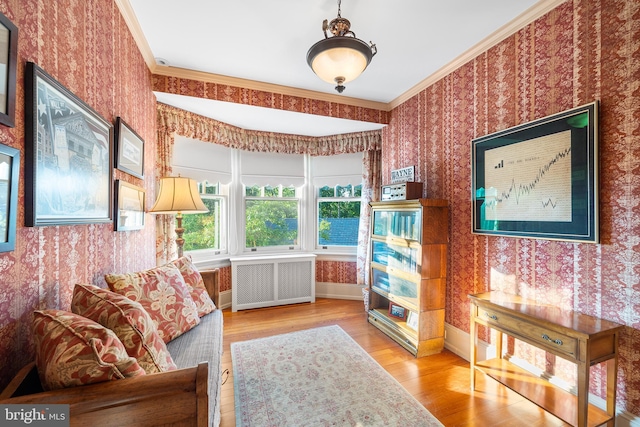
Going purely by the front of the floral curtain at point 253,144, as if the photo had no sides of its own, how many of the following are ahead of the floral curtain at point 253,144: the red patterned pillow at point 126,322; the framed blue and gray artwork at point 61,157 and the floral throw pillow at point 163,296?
3

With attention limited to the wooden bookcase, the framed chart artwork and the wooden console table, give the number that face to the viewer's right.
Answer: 0

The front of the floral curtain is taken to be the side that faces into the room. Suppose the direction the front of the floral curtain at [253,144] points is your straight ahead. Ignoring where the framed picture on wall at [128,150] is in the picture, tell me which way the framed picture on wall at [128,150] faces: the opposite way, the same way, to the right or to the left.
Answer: to the left

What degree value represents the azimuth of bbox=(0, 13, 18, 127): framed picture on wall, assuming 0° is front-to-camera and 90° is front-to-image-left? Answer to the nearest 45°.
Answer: approximately 315°

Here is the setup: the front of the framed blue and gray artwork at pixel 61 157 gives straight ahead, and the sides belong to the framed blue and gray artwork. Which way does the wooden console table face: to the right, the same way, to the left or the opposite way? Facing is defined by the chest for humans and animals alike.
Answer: the opposite way

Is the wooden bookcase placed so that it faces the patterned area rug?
yes

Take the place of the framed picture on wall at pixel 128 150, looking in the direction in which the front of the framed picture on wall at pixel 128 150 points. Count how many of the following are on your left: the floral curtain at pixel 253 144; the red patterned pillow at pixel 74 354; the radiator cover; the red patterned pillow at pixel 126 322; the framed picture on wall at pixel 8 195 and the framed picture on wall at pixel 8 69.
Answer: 2

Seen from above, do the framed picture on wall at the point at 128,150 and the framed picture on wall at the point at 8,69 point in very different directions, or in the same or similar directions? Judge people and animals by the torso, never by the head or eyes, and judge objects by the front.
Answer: same or similar directions

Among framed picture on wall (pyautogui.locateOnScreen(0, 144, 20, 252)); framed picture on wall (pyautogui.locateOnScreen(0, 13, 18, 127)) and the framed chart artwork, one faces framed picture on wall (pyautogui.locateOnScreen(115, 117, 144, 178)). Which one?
the framed chart artwork

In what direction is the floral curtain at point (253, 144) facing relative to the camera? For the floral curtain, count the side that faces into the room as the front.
toward the camera

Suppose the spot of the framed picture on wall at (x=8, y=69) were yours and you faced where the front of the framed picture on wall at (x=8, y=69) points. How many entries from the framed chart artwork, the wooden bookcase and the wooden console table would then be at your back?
0

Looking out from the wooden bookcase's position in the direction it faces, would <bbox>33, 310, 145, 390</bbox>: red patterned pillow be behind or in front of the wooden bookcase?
in front

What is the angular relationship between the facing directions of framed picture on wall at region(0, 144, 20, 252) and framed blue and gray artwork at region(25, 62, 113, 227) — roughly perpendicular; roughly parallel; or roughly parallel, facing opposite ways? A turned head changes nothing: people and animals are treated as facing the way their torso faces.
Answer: roughly parallel

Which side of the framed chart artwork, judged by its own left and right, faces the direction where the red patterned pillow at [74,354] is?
front

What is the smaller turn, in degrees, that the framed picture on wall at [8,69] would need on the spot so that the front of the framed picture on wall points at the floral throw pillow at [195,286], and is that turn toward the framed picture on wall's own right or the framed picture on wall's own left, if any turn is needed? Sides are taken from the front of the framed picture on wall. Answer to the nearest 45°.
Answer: approximately 90° to the framed picture on wall's own left

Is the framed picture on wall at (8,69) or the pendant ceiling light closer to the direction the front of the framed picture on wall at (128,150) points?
the pendant ceiling light

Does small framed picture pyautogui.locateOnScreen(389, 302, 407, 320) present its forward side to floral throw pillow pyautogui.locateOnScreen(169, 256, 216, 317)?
yes

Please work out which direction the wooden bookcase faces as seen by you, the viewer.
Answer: facing the viewer and to the left of the viewer

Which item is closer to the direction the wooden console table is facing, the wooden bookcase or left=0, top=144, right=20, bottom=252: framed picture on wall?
the framed picture on wall
